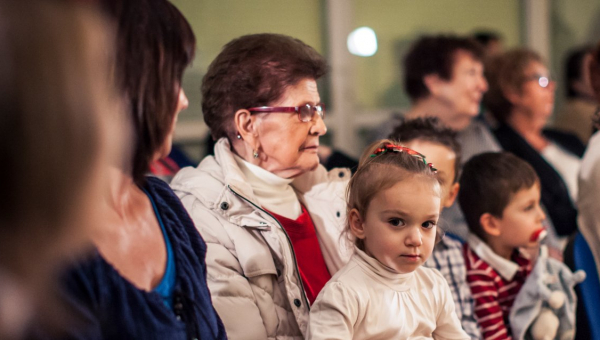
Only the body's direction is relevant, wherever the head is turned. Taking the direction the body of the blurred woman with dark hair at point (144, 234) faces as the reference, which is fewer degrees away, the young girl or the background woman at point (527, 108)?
the young girl

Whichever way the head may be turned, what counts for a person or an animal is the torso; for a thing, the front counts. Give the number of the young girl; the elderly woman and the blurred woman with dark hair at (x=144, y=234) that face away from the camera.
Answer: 0

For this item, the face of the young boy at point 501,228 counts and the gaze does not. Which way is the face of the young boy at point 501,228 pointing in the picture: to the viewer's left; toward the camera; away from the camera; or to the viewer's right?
to the viewer's right

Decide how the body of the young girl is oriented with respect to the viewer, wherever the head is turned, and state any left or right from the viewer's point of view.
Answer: facing the viewer and to the right of the viewer

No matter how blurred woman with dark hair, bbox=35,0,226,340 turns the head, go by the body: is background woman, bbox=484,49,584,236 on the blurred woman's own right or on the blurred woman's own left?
on the blurred woman's own left

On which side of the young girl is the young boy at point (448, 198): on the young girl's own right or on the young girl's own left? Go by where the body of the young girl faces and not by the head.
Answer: on the young girl's own left

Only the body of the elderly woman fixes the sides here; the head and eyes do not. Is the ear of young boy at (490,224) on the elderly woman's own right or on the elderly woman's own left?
on the elderly woman's own left

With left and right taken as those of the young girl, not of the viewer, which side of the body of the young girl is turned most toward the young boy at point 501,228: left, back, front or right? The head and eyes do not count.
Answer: left

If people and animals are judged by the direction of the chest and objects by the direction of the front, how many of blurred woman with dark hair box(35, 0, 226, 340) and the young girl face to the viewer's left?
0

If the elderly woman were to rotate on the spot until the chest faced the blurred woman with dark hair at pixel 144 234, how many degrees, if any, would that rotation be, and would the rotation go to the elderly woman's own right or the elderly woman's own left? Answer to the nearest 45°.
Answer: approximately 90° to the elderly woman's own right

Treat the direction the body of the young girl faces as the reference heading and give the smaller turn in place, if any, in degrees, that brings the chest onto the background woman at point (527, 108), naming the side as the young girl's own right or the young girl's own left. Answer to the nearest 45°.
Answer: approximately 135° to the young girl's own left
